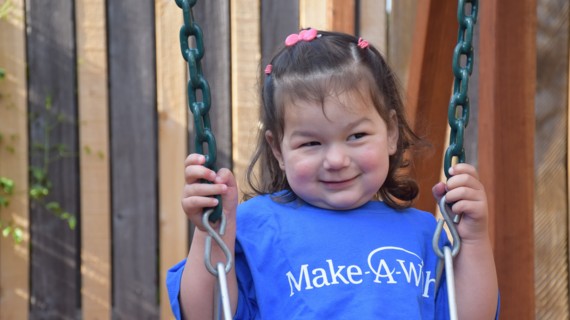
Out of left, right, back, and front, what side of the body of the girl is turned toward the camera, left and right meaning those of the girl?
front

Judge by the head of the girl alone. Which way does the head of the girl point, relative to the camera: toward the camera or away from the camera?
toward the camera

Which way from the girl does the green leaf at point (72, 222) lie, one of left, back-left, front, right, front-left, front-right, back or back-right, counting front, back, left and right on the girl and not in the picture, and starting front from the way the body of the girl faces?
back-right

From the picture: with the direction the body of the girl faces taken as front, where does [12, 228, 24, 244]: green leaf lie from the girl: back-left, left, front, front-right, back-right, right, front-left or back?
back-right

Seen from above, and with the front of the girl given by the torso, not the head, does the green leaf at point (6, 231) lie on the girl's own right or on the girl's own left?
on the girl's own right
